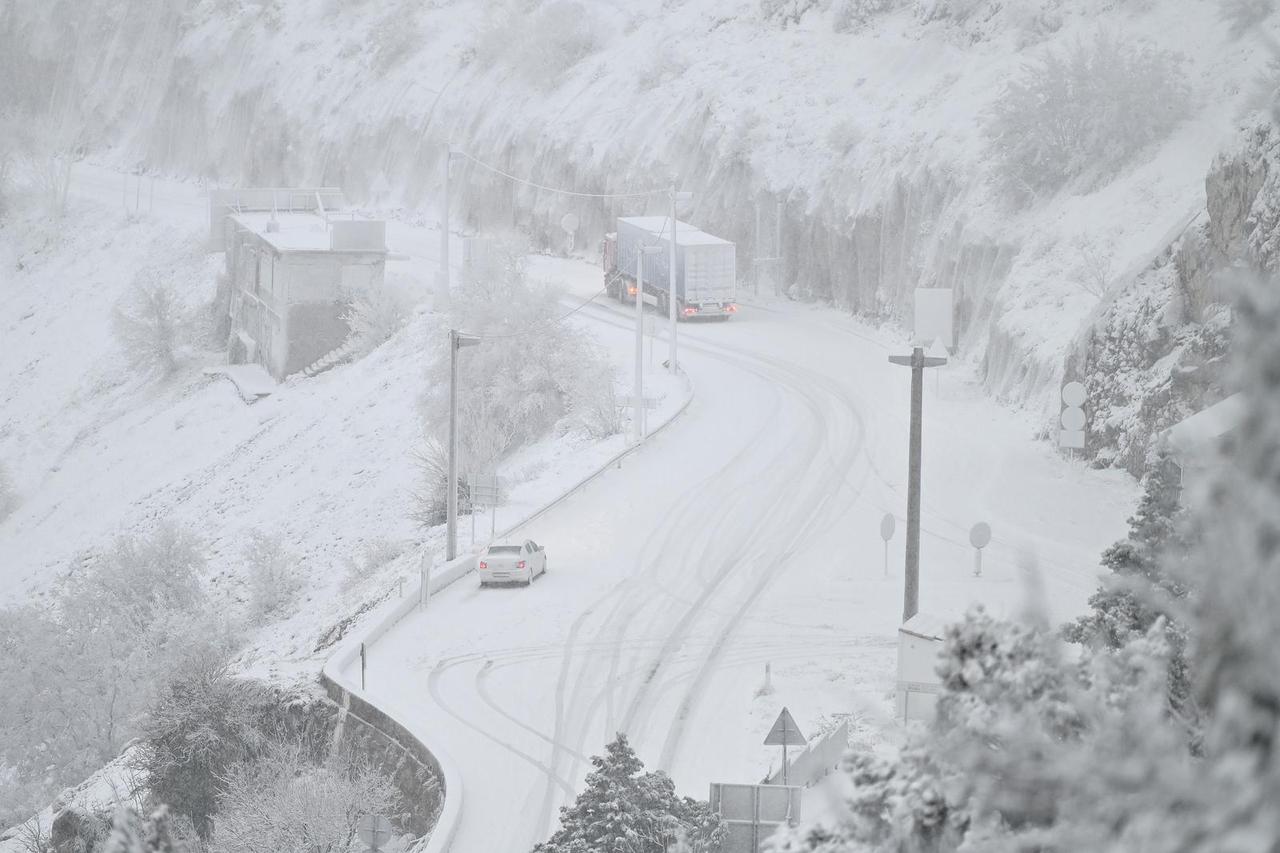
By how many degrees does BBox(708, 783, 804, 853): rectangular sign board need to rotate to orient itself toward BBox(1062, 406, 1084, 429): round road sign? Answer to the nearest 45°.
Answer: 0° — it already faces it

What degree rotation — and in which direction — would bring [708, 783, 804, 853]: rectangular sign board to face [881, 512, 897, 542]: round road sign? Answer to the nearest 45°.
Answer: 0° — it already faces it

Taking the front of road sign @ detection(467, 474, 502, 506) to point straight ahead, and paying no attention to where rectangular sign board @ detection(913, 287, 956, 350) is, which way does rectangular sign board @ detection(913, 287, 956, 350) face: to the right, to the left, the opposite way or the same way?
the opposite way

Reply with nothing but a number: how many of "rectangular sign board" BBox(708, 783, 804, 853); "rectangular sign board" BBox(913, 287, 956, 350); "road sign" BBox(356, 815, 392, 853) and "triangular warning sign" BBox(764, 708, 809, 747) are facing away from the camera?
3

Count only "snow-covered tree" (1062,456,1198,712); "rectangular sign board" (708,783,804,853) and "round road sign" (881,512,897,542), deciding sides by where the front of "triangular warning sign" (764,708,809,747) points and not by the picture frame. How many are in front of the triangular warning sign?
1

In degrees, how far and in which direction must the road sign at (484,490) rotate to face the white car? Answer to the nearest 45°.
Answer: approximately 180°

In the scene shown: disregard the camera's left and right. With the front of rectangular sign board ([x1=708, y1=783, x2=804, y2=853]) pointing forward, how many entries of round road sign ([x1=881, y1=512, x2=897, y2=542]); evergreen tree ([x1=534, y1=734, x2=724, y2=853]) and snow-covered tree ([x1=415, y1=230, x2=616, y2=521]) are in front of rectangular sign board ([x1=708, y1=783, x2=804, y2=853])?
2

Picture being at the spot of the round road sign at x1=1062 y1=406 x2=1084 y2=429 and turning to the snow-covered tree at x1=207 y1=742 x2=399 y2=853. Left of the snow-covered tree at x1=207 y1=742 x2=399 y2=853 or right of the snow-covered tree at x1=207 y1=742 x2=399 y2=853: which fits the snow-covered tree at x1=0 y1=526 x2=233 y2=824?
right

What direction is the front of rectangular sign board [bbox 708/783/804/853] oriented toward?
away from the camera

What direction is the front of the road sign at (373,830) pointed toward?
away from the camera

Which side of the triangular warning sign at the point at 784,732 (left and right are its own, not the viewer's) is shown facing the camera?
back

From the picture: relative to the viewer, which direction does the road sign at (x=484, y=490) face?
away from the camera
